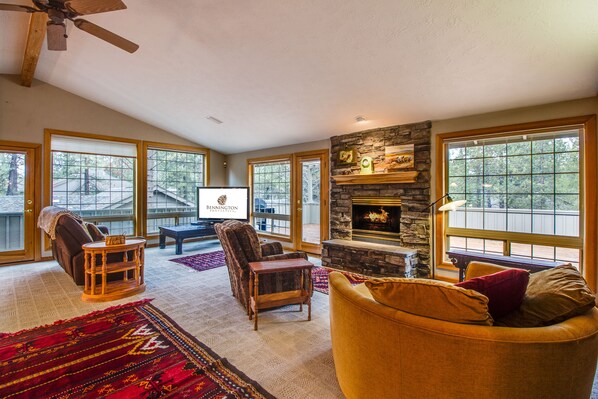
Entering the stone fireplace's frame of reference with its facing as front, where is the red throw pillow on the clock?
The red throw pillow is roughly at 10 o'clock from the stone fireplace.

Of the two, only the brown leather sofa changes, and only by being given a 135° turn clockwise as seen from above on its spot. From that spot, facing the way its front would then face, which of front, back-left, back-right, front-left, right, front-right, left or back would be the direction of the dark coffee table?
back-left

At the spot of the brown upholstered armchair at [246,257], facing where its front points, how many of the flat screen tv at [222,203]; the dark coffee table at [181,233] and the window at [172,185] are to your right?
0

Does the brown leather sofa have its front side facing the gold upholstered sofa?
no

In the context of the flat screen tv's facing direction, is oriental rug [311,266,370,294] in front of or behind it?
in front

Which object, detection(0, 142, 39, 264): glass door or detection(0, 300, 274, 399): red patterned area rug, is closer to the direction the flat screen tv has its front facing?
the red patterned area rug

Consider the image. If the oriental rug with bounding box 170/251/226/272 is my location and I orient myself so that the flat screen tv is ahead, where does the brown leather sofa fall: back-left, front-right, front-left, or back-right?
back-left

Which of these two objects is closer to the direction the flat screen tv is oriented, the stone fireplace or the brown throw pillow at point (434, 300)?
the brown throw pillow

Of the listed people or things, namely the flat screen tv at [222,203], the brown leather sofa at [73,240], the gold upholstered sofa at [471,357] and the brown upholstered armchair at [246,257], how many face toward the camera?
1

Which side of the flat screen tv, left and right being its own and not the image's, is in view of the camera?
front

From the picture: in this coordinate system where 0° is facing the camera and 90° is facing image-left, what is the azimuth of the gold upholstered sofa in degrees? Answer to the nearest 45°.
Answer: approximately 180°

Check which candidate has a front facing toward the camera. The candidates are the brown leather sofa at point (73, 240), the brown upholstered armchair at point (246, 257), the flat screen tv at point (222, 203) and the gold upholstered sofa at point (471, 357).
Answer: the flat screen tv

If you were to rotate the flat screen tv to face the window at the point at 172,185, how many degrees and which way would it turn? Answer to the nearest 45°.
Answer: approximately 135° to its right

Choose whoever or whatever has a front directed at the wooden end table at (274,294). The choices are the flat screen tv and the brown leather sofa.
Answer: the flat screen tv

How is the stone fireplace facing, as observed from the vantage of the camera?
facing the viewer and to the left of the viewer

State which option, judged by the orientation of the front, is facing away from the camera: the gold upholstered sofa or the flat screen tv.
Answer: the gold upholstered sofa
